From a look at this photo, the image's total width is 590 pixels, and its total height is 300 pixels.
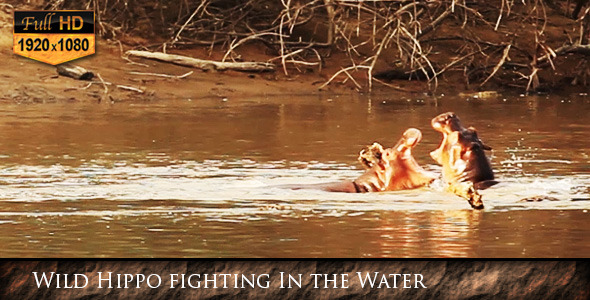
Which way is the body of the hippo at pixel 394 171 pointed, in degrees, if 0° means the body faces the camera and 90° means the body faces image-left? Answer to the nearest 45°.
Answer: approximately 270°

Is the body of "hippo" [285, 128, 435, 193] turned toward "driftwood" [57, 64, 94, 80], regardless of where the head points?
no

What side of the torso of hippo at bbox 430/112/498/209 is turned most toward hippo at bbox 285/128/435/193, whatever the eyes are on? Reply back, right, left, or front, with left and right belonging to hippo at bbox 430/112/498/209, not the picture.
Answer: front

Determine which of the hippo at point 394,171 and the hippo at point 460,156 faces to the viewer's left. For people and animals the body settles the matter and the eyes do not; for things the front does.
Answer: the hippo at point 460,156

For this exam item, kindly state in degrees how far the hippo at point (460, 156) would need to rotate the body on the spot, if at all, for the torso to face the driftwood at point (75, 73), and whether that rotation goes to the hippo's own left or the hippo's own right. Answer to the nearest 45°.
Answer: approximately 45° to the hippo's own right

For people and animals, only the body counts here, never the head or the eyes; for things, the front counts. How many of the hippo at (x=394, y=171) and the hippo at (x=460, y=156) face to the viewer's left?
1

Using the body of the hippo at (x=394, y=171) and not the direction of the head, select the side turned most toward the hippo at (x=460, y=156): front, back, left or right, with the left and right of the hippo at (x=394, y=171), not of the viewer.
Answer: front

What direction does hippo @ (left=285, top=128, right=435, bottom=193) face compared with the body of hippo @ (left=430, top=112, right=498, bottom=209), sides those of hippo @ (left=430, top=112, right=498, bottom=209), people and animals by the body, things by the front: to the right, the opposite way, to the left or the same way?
the opposite way

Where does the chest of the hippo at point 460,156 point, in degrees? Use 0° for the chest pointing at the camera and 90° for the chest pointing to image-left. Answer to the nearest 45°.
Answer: approximately 90°
